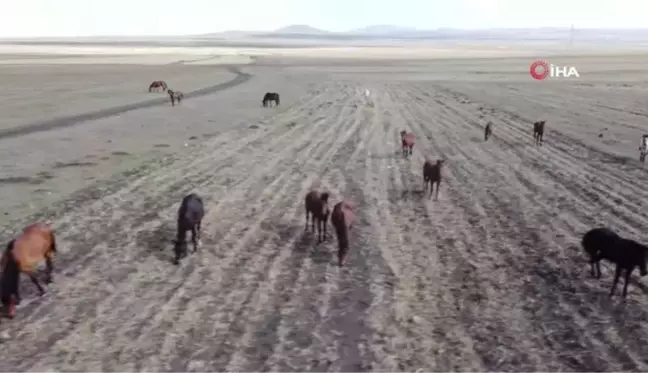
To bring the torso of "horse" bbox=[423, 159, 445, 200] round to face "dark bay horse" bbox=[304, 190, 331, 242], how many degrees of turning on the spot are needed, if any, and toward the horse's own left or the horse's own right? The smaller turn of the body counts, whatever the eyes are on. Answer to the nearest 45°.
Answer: approximately 90° to the horse's own right

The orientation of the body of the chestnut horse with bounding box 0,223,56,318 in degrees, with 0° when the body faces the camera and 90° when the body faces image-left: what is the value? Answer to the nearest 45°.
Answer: approximately 45°

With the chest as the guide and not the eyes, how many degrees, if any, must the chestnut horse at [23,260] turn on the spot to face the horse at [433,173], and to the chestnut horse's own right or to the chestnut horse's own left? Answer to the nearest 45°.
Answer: approximately 135° to the chestnut horse's own left

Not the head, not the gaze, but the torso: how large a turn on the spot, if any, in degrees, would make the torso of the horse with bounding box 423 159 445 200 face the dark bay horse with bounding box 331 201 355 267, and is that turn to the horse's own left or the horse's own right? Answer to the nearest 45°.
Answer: approximately 45° to the horse's own right

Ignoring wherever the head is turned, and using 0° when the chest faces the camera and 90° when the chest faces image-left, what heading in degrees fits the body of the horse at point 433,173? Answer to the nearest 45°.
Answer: approximately 315°

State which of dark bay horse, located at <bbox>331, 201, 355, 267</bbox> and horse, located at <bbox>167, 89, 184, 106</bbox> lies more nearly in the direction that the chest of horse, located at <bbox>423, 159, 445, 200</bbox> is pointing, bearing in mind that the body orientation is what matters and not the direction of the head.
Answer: the dark bay horse

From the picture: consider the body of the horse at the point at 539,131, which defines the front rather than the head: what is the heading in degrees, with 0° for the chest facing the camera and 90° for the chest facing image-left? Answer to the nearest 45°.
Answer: approximately 315°
